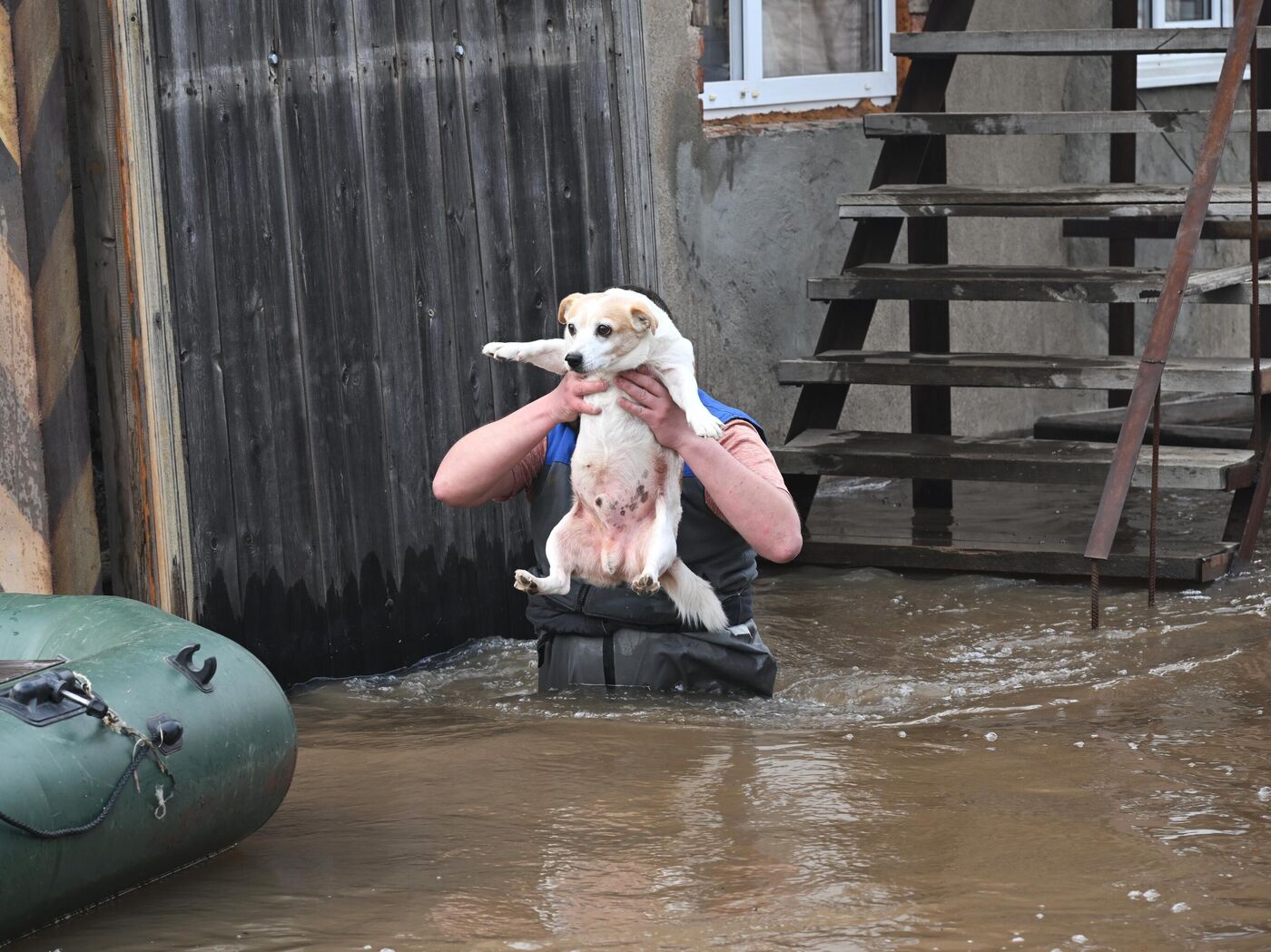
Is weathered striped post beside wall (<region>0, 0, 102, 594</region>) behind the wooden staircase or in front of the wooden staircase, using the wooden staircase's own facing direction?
in front

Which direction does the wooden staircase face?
toward the camera

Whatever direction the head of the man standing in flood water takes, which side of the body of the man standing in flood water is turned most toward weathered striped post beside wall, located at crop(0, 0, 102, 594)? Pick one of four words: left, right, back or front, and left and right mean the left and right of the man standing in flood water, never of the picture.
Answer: right

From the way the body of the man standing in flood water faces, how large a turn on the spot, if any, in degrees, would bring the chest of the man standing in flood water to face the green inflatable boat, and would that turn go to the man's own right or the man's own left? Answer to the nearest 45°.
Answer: approximately 45° to the man's own right

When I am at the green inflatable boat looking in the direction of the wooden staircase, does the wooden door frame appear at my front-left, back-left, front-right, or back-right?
front-left

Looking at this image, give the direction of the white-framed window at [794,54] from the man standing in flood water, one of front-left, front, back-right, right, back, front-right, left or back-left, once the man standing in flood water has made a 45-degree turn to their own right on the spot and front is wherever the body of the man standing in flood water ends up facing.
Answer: back-right

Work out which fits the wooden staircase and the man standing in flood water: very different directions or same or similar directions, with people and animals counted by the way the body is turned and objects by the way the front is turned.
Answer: same or similar directions

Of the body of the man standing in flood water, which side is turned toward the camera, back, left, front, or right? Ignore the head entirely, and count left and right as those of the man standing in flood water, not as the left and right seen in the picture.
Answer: front

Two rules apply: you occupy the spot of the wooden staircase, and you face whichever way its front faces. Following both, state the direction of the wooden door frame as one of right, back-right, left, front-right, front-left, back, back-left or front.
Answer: front-right

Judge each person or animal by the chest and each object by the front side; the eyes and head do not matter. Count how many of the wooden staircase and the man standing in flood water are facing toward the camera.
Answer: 2

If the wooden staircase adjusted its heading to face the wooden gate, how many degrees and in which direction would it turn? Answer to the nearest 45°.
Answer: approximately 45° to its right

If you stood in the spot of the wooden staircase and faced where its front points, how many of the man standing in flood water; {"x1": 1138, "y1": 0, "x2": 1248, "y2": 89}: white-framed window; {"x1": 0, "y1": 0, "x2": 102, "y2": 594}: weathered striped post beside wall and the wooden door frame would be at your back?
1
